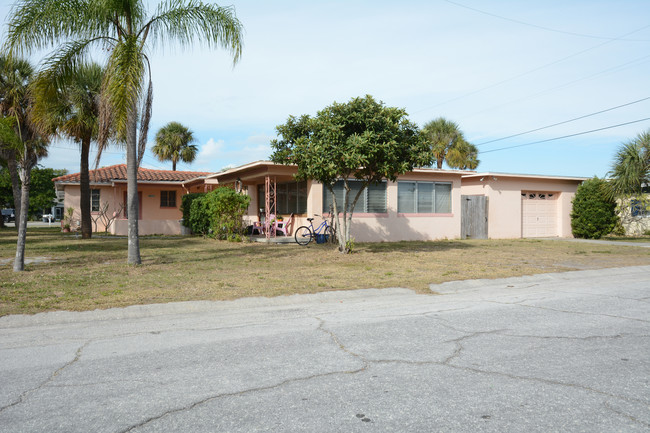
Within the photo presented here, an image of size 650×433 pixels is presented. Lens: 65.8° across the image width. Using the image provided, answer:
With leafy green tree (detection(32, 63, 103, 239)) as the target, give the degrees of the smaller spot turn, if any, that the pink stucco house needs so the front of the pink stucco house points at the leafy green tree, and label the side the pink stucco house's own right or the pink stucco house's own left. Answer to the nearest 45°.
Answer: approximately 90° to the pink stucco house's own right

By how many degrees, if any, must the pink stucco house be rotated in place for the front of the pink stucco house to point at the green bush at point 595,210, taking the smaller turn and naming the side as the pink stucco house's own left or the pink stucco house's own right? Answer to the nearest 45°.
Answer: approximately 90° to the pink stucco house's own left

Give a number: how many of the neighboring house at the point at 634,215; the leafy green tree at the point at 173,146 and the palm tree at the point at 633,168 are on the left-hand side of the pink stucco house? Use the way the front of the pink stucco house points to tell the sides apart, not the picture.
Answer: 2

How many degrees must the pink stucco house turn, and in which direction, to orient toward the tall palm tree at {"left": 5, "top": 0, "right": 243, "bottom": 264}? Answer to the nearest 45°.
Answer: approximately 45° to its right

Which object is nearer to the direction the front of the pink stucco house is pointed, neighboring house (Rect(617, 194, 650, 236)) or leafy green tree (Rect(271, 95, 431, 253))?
the leafy green tree

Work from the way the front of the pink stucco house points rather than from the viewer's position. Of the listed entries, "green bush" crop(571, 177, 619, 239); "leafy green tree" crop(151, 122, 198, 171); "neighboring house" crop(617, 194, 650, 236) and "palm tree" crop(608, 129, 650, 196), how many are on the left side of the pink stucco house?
3

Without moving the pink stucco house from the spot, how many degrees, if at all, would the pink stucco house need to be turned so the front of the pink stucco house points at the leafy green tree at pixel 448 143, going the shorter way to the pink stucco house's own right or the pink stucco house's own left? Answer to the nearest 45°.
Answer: approximately 135° to the pink stucco house's own left

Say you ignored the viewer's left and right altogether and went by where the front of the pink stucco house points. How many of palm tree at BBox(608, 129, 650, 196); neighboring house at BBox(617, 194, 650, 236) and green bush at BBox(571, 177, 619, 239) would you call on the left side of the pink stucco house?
3

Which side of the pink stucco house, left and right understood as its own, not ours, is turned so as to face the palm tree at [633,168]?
left

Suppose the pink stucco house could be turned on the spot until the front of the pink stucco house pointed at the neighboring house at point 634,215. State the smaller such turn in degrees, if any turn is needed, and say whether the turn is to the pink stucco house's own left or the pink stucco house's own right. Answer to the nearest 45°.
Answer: approximately 90° to the pink stucco house's own left

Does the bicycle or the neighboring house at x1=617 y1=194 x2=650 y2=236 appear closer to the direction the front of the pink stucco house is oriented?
the bicycle

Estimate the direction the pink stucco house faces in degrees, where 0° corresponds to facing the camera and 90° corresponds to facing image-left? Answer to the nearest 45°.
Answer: approximately 0°
